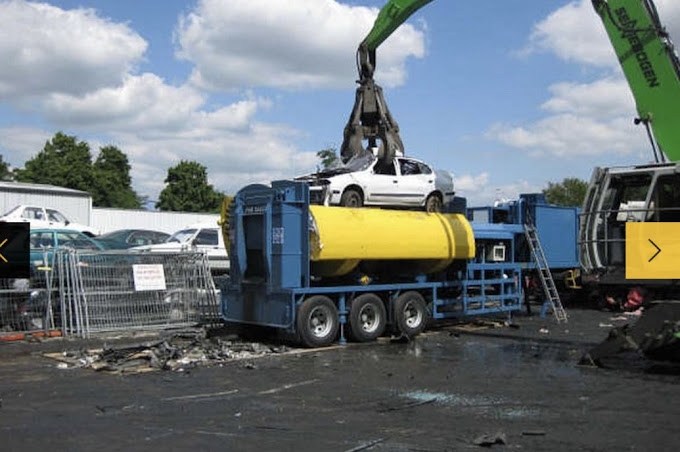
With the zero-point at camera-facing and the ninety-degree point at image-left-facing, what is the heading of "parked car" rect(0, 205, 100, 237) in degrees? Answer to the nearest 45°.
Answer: approximately 270°

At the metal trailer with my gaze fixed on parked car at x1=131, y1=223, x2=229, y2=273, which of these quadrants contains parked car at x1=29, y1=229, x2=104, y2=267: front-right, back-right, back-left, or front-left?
front-left

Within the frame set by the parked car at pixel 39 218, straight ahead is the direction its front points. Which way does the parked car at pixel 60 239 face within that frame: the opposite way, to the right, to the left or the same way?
the same way

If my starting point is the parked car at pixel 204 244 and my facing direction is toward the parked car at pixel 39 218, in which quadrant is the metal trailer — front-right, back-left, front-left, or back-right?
back-left

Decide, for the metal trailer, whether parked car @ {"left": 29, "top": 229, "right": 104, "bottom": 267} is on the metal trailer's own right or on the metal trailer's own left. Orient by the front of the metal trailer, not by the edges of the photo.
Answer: on the metal trailer's own left

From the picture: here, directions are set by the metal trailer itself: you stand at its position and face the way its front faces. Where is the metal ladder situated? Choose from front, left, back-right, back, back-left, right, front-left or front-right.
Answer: front

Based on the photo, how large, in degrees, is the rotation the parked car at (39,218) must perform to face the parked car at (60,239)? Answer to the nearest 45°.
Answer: approximately 90° to its right

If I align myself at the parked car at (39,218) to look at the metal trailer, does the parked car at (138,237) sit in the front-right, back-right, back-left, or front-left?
front-left

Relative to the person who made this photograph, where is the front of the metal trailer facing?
facing away from the viewer and to the right of the viewer

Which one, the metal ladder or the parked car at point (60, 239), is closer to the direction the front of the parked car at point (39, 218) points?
the metal ladder
